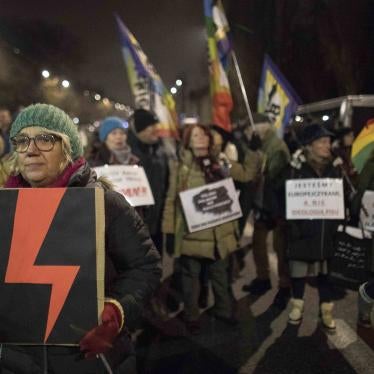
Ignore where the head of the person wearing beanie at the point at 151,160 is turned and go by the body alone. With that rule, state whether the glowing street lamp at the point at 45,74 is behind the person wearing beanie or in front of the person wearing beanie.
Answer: behind

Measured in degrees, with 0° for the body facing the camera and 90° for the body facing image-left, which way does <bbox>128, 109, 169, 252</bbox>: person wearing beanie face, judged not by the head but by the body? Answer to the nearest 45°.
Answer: approximately 315°

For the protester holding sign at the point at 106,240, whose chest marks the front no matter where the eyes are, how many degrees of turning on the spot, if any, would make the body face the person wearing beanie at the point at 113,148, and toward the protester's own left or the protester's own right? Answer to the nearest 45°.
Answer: approximately 135° to the protester's own right

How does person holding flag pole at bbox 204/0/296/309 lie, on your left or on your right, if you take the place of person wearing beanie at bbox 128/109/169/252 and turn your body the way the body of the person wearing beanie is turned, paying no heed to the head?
on your left

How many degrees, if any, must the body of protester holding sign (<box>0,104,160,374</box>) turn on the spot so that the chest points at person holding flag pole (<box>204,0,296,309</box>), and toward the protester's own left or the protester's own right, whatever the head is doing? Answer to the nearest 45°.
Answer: approximately 180°

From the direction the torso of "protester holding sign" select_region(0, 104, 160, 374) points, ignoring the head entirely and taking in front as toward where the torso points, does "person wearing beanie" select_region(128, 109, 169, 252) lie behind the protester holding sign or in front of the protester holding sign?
behind

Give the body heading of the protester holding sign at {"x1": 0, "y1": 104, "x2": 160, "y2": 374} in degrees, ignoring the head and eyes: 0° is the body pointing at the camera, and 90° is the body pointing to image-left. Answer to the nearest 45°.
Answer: approximately 45°

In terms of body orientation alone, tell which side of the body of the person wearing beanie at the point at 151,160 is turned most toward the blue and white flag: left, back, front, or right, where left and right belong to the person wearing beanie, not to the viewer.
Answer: left
